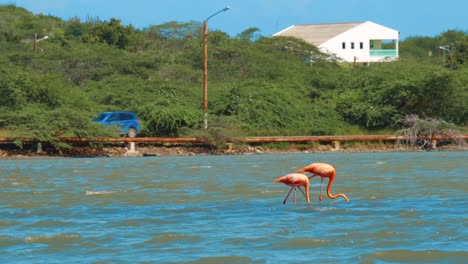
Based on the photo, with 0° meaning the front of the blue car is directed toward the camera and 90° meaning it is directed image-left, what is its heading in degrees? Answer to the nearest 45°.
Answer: approximately 90°
